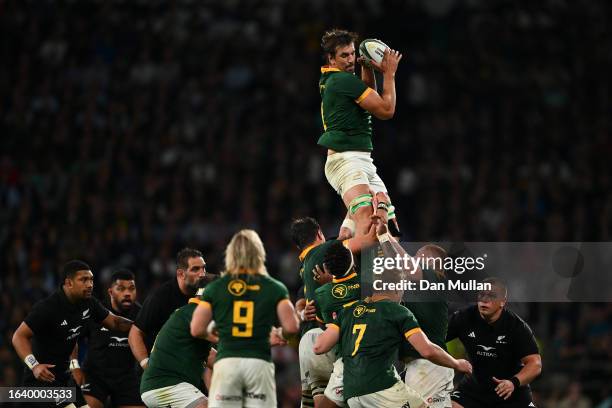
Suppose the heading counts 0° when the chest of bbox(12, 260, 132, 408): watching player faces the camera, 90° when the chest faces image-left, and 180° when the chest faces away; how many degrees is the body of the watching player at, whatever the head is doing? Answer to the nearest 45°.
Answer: approximately 315°

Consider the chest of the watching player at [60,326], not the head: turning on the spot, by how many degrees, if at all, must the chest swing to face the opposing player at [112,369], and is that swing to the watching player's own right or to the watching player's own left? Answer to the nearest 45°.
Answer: approximately 90° to the watching player's own left

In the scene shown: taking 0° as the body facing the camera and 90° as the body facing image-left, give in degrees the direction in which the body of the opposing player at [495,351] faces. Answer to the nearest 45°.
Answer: approximately 45°
